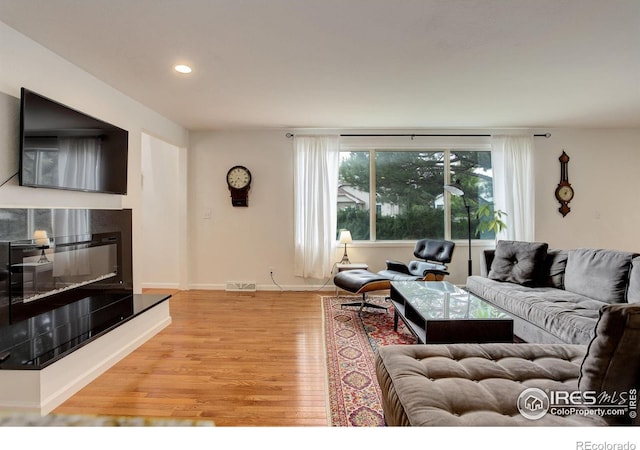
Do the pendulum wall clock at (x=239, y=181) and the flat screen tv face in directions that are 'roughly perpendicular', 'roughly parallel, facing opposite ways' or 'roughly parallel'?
roughly perpendicular

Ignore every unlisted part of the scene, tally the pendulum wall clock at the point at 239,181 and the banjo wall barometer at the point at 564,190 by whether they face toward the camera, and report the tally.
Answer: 2

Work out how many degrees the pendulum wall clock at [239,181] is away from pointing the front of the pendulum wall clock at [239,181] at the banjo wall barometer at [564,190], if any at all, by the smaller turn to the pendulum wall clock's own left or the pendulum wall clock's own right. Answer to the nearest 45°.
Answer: approximately 90° to the pendulum wall clock's own left

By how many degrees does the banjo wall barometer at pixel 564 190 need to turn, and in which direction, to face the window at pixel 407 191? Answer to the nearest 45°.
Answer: approximately 45° to its right

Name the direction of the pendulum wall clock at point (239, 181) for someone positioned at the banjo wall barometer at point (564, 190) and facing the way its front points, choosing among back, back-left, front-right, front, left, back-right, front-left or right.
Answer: front-right

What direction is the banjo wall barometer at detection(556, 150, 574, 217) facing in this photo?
toward the camera

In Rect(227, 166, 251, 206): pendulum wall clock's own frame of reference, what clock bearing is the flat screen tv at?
The flat screen tv is roughly at 1 o'clock from the pendulum wall clock.

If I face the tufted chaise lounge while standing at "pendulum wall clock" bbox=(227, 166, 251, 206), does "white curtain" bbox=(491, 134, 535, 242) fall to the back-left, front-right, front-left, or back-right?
front-left

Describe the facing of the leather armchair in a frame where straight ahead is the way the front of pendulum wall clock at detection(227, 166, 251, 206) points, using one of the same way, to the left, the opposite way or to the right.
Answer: to the right

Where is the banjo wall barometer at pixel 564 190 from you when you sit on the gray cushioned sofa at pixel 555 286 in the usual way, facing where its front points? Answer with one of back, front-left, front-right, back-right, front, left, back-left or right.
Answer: back-right

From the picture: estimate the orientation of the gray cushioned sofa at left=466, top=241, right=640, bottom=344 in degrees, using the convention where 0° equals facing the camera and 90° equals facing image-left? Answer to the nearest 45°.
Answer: approximately 45°

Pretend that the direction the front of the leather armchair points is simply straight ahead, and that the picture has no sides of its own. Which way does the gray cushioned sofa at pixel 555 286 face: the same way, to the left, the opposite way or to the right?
the same way

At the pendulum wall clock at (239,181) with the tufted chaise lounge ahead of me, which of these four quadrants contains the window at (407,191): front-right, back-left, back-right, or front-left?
front-left

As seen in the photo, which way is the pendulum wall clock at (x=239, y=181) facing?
toward the camera

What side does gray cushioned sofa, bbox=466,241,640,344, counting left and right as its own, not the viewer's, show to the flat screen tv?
front

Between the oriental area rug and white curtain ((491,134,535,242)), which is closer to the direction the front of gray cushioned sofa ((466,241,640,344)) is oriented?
the oriental area rug

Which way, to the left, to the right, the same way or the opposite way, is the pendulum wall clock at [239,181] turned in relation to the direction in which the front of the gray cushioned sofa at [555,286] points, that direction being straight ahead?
to the left

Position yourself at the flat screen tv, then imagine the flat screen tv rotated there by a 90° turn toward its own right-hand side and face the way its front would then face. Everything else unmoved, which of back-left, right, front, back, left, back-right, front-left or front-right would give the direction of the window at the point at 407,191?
back-left

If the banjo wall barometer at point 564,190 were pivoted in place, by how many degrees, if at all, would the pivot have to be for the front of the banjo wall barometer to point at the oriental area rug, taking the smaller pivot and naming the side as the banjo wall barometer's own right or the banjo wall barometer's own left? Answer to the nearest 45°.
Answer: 0° — it already faces it

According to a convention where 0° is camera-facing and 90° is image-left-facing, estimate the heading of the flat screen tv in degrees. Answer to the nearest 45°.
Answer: approximately 315°

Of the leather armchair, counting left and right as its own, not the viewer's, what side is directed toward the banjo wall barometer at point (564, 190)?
back
